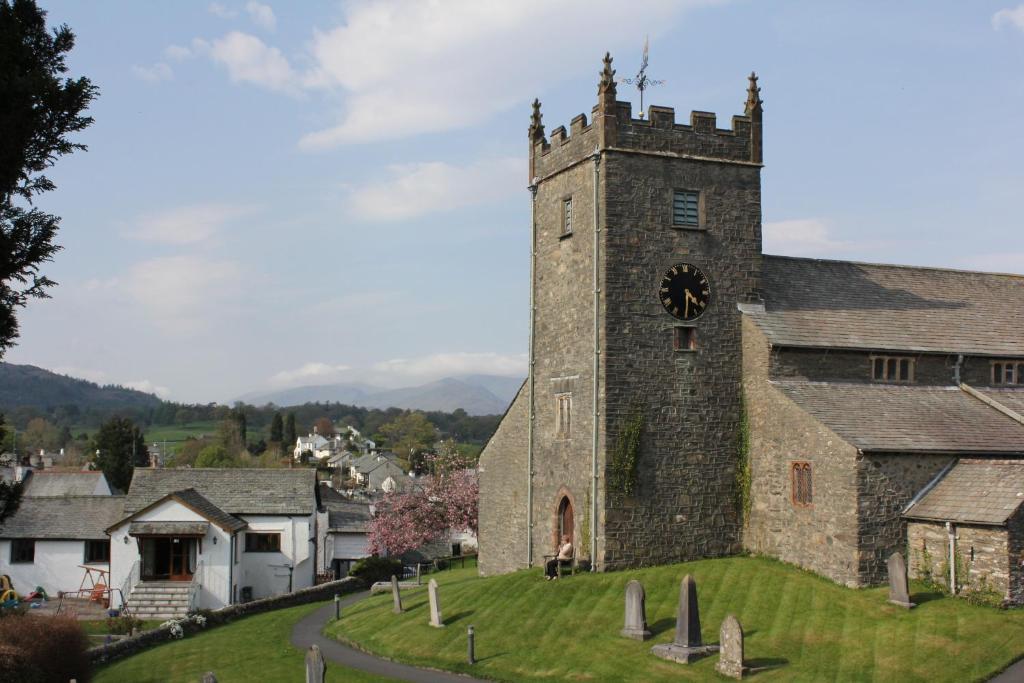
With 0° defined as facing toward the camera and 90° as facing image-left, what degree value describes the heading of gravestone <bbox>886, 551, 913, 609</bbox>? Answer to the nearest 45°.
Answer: approximately 45°

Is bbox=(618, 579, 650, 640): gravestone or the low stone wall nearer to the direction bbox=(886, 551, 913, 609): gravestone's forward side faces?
the gravestone

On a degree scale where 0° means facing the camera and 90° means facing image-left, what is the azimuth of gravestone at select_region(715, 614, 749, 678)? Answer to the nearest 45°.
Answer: approximately 45°

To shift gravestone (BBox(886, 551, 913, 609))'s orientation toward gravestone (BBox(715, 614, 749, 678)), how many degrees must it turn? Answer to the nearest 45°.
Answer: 0° — it already faces it

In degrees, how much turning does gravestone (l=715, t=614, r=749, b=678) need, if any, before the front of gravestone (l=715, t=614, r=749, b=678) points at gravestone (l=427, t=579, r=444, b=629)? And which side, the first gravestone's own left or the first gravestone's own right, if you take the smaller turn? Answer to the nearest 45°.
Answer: approximately 90° to the first gravestone's own right

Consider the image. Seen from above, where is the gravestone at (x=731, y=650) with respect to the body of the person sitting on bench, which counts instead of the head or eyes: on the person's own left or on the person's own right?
on the person's own left
